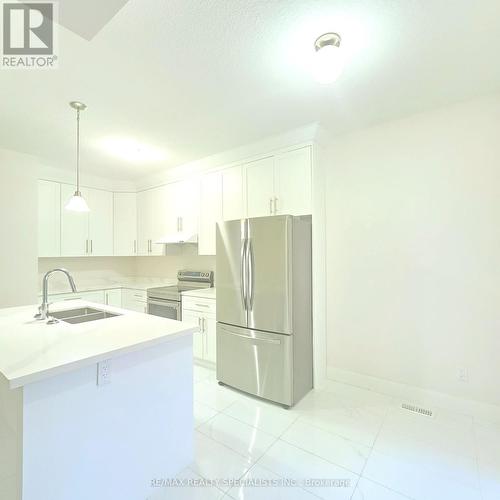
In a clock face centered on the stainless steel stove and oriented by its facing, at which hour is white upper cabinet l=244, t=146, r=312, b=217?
The white upper cabinet is roughly at 9 o'clock from the stainless steel stove.

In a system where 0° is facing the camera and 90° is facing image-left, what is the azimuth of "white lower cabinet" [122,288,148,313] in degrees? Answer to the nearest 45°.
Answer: approximately 45°
